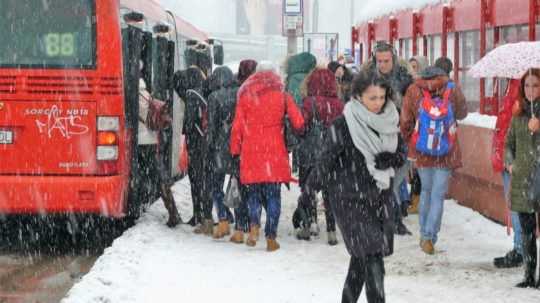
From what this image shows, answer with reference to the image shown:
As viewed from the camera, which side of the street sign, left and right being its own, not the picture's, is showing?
front

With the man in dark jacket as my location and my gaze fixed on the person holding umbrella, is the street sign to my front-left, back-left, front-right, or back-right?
back-left

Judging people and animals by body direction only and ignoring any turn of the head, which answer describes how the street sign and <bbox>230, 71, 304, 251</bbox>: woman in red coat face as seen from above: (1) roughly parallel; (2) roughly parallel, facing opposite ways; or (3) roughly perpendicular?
roughly parallel, facing opposite ways

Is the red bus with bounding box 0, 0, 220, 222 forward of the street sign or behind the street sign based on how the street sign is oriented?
forward

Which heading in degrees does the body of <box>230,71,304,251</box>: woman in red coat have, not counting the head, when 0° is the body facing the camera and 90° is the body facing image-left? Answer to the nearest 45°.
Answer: approximately 180°

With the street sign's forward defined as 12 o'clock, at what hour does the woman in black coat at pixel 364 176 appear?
The woman in black coat is roughly at 12 o'clock from the street sign.

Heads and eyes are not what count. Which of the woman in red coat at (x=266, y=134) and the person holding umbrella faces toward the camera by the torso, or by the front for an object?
the person holding umbrella

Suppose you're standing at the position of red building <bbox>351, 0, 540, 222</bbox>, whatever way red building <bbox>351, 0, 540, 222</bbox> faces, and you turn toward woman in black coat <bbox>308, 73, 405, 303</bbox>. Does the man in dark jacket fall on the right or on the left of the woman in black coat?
right

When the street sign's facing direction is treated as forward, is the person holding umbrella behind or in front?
in front

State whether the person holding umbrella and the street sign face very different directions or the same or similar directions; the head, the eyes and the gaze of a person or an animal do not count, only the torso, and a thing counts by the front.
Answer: same or similar directions

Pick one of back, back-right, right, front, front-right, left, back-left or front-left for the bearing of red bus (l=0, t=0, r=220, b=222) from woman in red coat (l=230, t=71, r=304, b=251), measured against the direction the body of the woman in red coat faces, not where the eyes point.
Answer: left

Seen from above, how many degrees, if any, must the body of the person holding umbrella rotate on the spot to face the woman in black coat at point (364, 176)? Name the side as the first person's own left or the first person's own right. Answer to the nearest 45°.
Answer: approximately 45° to the first person's own right

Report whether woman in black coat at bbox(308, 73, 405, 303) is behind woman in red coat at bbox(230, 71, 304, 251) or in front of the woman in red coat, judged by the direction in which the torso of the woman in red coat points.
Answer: behind

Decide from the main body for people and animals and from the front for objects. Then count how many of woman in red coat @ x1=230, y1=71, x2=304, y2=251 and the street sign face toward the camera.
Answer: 1

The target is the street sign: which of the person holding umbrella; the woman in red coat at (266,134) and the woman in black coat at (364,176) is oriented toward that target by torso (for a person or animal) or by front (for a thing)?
the woman in red coat

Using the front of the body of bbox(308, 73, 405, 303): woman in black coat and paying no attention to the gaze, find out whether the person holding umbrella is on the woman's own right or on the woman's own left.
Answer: on the woman's own left
